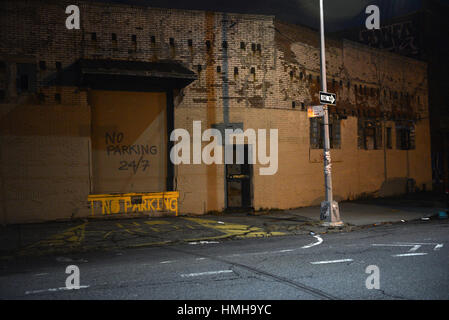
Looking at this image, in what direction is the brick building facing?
toward the camera
